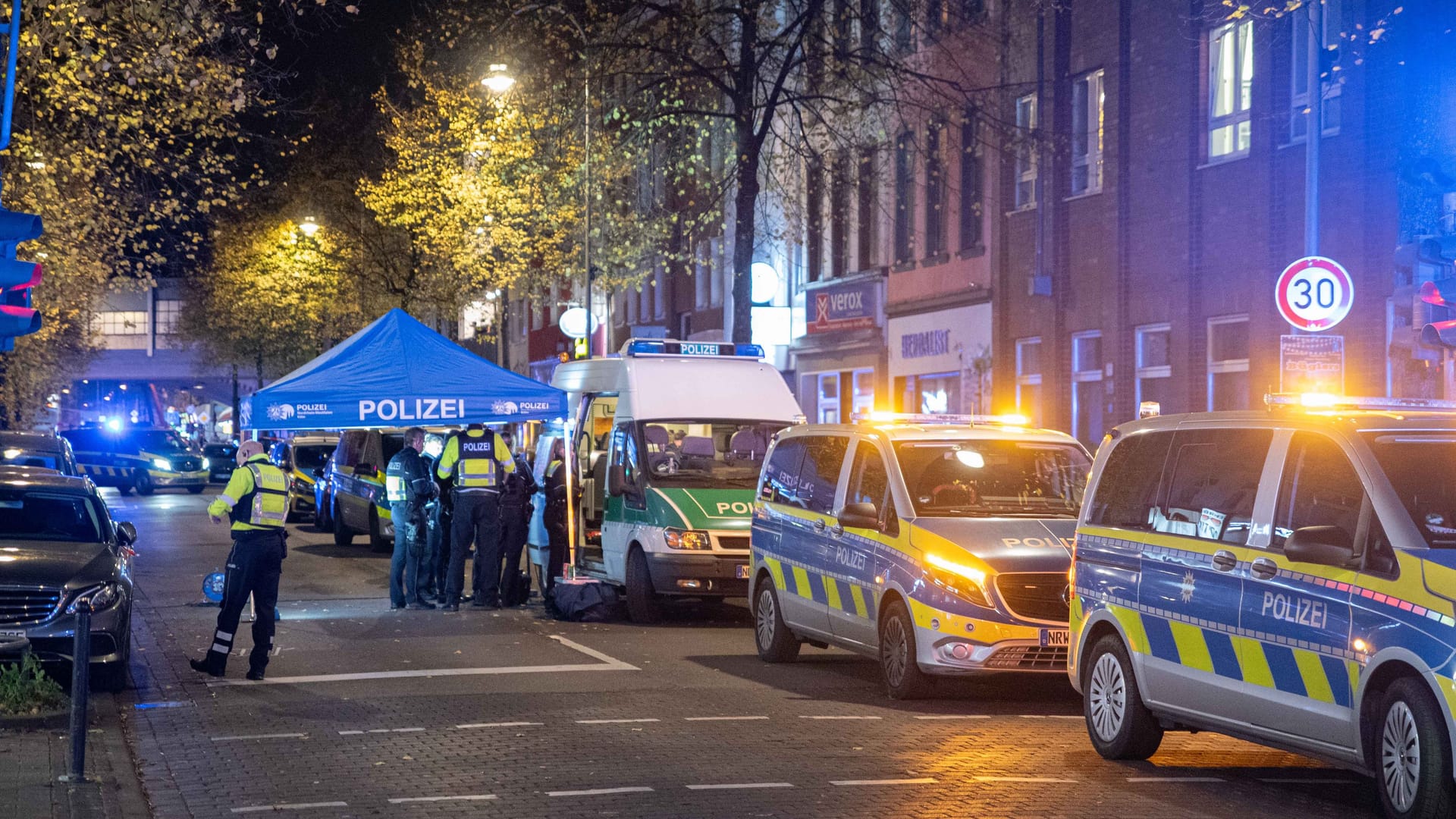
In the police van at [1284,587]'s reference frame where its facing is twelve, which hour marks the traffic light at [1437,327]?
The traffic light is roughly at 8 o'clock from the police van.

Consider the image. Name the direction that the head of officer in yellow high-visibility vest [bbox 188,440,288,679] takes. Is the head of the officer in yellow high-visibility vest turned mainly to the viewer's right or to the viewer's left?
to the viewer's left

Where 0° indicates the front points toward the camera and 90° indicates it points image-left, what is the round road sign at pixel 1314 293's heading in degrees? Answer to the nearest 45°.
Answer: approximately 0°

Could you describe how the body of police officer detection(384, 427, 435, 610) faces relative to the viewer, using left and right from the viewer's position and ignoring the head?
facing away from the viewer and to the right of the viewer

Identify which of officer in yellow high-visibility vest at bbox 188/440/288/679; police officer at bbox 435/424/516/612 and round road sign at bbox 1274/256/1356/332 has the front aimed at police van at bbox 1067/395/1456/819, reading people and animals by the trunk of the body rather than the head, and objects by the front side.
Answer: the round road sign

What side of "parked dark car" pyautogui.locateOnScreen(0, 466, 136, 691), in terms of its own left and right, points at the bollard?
front

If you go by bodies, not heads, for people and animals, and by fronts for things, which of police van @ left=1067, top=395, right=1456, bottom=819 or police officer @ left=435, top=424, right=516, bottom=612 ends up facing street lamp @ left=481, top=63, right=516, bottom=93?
the police officer
